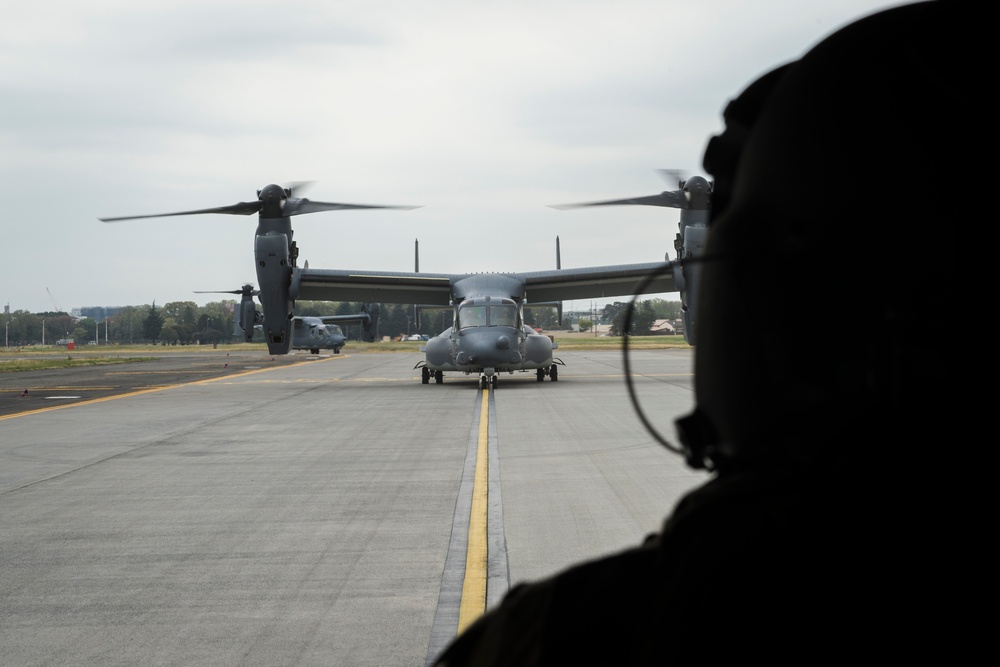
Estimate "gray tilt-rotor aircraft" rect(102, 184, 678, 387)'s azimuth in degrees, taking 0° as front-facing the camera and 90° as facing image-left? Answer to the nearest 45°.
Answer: approximately 0°

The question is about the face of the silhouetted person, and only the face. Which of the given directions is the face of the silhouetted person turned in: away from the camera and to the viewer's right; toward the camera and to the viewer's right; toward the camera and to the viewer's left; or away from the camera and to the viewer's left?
away from the camera and to the viewer's left
